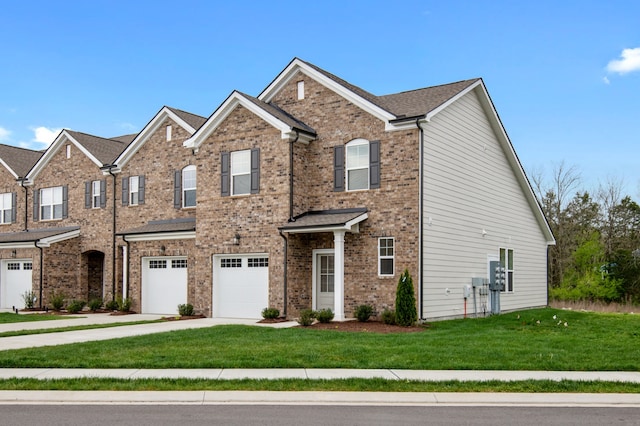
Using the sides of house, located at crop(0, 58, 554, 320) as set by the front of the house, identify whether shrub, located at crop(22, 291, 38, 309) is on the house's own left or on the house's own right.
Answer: on the house's own right

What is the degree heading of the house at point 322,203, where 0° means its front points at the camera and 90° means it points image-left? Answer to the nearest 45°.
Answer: approximately 45°

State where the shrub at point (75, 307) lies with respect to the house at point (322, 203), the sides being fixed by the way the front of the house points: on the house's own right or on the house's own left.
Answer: on the house's own right

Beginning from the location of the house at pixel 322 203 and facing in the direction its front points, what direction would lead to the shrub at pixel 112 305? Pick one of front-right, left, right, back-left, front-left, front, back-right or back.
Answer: right

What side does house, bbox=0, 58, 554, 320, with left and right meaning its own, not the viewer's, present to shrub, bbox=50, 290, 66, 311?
right
